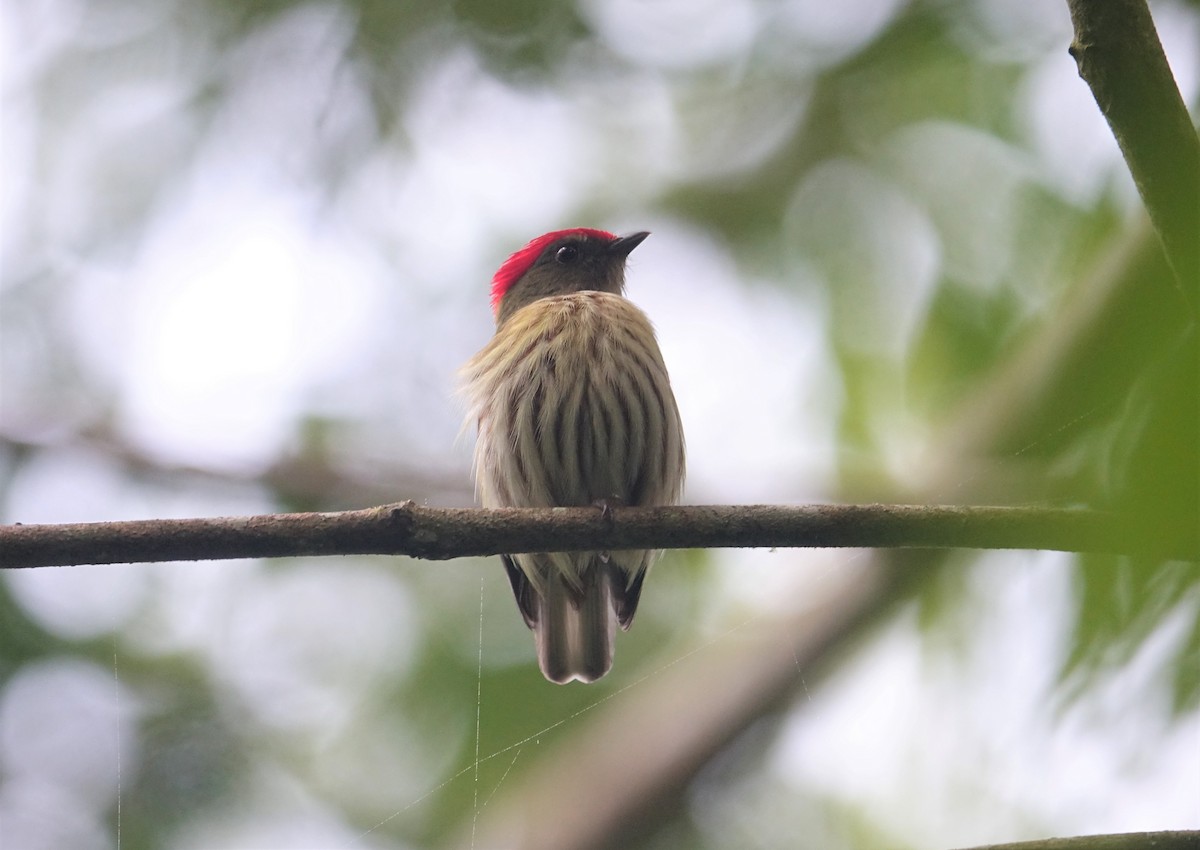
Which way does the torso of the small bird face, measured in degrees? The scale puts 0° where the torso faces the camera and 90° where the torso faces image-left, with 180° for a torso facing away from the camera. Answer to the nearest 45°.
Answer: approximately 0°
